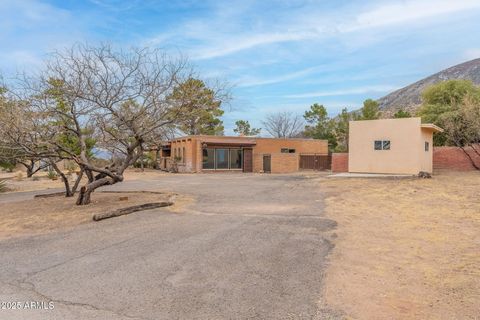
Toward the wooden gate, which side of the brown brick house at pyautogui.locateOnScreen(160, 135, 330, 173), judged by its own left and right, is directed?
left

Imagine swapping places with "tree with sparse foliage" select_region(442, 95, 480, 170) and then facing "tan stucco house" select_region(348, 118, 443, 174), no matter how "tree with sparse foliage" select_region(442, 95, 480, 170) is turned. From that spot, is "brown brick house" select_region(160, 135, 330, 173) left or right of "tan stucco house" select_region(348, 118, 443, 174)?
right

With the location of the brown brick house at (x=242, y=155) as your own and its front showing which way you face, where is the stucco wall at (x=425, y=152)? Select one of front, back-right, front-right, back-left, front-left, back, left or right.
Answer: front-left

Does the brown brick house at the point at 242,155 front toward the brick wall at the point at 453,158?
no

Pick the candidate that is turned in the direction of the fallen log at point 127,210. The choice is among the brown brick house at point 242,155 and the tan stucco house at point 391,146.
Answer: the brown brick house at point 242,155

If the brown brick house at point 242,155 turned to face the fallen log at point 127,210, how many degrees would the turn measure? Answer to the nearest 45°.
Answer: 0° — it already faces it

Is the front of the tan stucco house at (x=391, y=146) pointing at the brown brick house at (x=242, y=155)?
no

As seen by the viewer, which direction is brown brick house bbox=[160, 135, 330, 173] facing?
toward the camera
